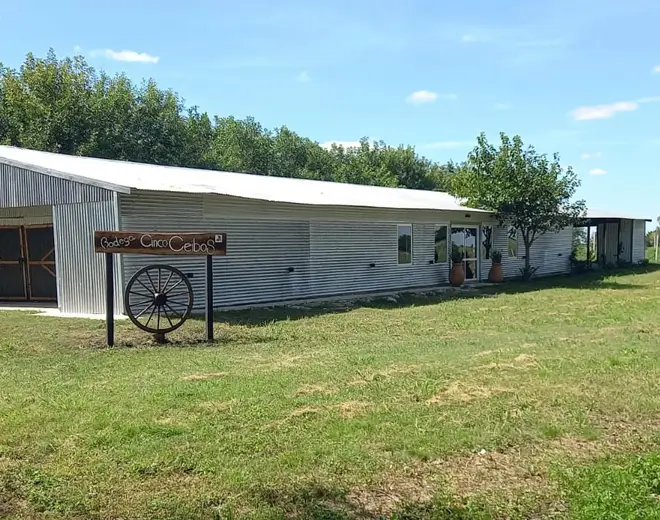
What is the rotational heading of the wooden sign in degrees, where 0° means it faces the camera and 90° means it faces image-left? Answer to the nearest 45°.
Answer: approximately 0°

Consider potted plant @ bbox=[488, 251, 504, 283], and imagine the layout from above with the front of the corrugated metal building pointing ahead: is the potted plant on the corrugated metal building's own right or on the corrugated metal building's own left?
on the corrugated metal building's own left

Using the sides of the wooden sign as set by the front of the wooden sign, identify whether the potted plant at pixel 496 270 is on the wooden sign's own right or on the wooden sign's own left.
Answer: on the wooden sign's own left

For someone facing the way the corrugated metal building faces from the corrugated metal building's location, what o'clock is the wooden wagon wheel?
The wooden wagon wheel is roughly at 2 o'clock from the corrugated metal building.

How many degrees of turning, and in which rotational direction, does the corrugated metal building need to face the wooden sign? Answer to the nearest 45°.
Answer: approximately 45° to its right

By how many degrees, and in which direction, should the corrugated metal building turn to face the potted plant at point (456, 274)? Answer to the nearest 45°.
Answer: approximately 90° to its left

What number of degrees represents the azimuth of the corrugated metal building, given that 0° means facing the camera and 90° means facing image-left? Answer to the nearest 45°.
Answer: approximately 315°

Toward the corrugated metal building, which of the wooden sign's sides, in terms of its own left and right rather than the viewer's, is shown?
back

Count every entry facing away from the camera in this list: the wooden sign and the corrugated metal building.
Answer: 0
